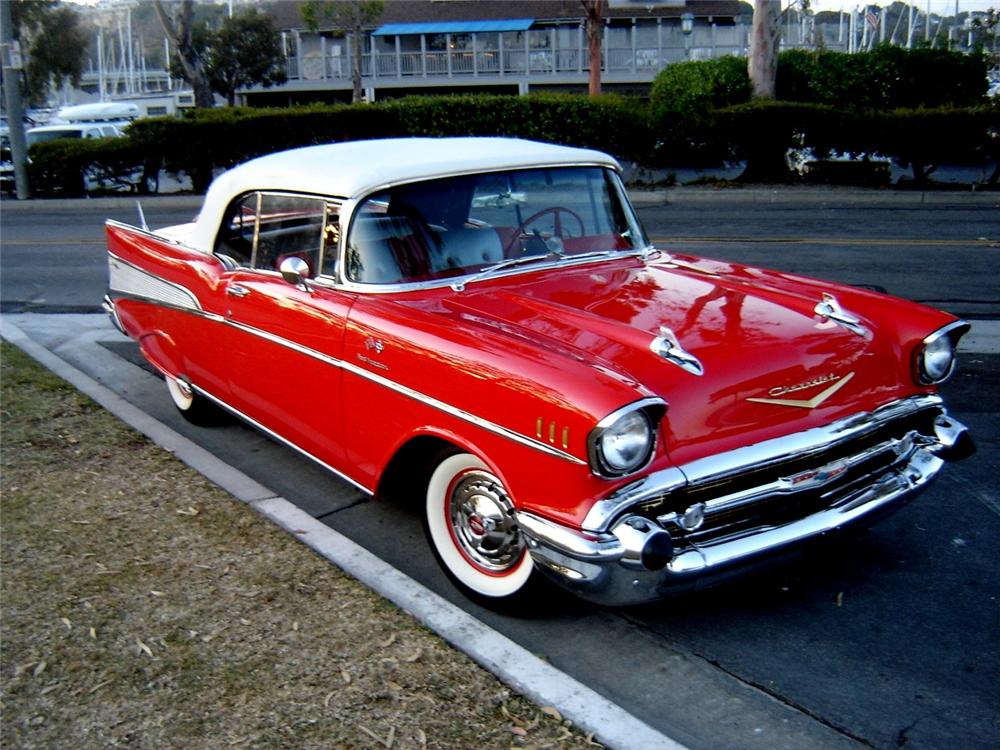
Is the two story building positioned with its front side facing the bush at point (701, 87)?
yes

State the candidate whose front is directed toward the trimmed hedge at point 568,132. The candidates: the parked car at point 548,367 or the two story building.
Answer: the two story building

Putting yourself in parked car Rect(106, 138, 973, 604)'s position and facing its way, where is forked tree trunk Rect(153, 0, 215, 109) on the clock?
The forked tree trunk is roughly at 7 o'clock from the parked car.

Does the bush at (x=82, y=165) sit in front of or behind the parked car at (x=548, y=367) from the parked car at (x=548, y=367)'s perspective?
behind
